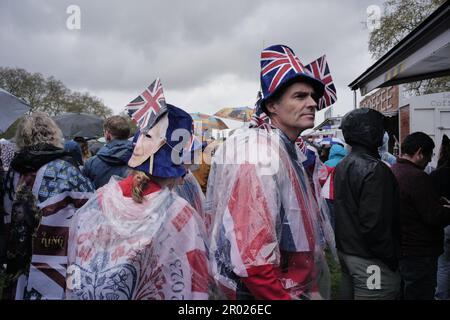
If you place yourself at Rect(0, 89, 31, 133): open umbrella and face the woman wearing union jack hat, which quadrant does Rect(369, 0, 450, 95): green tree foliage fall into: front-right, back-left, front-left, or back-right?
back-left

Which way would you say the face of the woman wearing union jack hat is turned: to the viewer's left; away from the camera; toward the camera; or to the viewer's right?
away from the camera

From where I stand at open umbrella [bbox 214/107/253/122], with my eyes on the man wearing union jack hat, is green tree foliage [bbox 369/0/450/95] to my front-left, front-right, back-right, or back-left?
back-left

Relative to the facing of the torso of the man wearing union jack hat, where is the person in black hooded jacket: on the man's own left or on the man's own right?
on the man's own left

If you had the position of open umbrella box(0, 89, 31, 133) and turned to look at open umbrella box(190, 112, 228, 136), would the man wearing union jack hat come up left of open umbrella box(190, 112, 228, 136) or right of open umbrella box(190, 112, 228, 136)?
right

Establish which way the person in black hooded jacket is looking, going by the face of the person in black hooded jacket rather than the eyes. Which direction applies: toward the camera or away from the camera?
away from the camera
